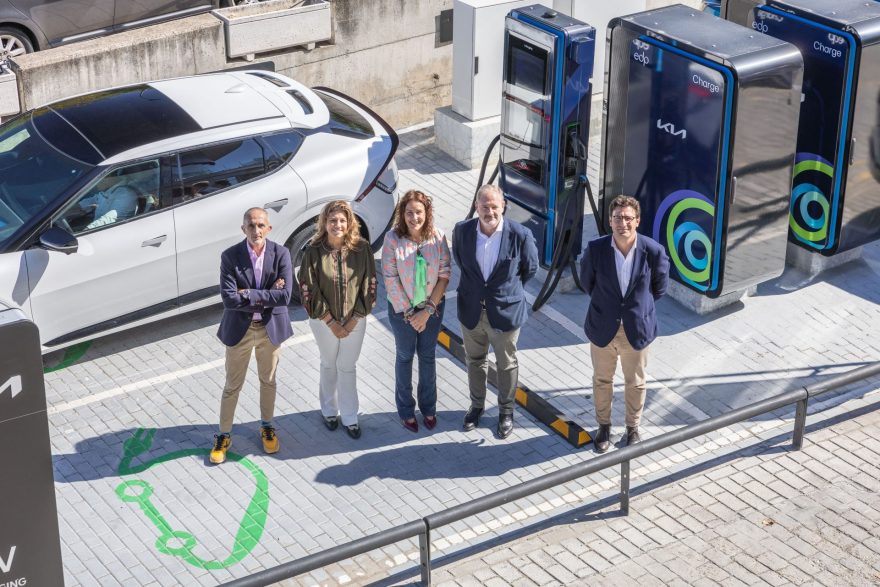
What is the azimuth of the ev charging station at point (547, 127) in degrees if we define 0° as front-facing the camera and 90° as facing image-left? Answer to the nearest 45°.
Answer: approximately 45°

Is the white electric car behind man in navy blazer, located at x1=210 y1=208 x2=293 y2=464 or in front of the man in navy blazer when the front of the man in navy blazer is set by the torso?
behind

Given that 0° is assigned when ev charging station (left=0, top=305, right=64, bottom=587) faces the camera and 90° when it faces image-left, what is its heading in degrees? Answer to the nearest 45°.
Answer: approximately 0°

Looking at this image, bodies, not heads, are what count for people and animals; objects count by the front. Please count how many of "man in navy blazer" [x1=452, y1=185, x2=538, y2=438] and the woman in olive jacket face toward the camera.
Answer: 2

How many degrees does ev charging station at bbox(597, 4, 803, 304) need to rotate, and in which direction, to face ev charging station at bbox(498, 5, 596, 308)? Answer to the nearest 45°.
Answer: approximately 45° to its right

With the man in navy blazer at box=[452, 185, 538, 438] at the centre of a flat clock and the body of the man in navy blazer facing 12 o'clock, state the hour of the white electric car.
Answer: The white electric car is roughly at 4 o'clock from the man in navy blazer.

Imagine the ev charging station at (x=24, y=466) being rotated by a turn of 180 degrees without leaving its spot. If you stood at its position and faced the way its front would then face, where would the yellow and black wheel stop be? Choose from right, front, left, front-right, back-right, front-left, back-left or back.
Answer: front-right
